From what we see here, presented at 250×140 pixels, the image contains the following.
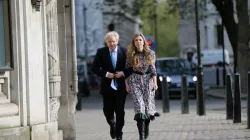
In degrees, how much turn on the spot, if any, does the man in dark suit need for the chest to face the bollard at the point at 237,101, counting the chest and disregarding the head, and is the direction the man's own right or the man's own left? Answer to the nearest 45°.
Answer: approximately 135° to the man's own left

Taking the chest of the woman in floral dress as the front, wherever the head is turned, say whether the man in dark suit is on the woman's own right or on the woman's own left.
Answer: on the woman's own right

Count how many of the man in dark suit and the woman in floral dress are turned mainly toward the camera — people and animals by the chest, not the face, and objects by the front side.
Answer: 2

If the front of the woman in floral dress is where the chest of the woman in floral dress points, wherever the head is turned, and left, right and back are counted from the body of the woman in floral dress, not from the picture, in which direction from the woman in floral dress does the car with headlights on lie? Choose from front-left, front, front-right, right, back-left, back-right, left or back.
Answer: back

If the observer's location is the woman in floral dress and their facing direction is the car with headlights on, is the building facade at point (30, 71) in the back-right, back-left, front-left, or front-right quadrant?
back-left

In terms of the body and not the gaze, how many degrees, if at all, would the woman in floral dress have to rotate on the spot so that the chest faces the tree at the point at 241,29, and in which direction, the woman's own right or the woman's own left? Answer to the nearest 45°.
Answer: approximately 180°
